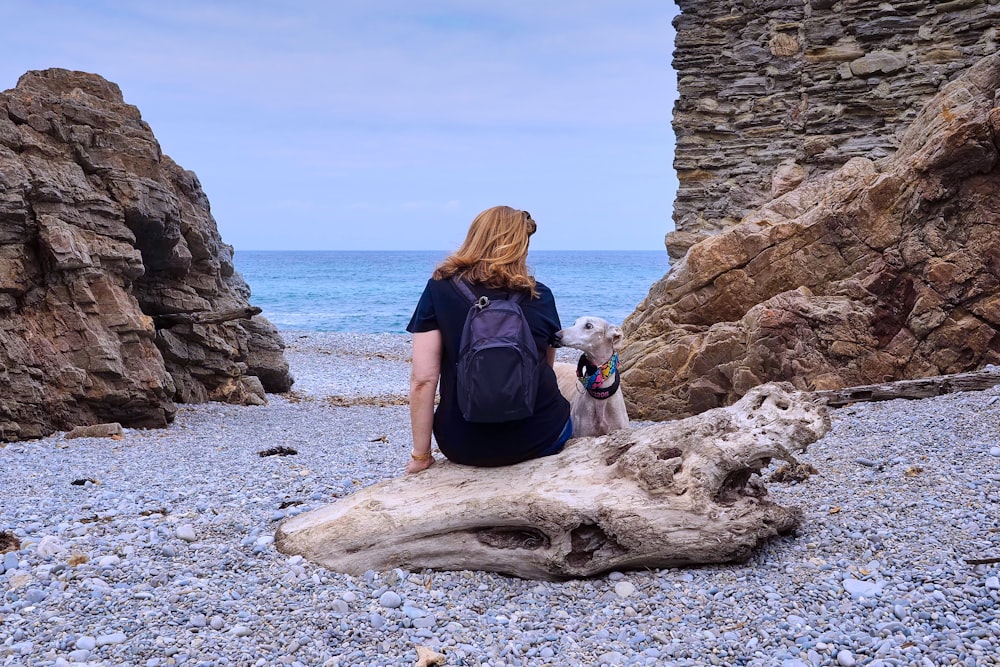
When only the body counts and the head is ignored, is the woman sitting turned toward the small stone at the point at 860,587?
no

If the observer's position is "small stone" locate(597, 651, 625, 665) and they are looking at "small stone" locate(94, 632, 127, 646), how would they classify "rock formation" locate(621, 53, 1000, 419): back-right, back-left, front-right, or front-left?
back-right

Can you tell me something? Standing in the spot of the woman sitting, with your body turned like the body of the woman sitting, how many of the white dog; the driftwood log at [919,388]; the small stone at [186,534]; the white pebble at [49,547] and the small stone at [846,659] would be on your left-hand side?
2

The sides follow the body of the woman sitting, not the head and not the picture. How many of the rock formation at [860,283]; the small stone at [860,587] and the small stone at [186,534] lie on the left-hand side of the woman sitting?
1

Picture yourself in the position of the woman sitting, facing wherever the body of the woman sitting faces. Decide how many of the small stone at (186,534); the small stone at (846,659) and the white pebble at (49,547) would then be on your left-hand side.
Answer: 2

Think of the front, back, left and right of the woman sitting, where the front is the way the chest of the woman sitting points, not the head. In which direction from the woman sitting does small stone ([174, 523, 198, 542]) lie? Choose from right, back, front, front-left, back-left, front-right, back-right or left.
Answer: left

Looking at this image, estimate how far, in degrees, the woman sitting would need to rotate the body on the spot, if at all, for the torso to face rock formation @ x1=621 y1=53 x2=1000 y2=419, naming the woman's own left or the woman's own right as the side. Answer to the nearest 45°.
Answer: approximately 45° to the woman's own right

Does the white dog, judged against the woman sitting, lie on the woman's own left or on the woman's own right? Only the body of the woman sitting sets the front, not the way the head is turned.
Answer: on the woman's own right

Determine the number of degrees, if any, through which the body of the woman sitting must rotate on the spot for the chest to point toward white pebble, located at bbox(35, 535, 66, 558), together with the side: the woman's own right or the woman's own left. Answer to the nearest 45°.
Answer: approximately 90° to the woman's own left

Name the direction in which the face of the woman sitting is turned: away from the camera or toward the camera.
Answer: away from the camera

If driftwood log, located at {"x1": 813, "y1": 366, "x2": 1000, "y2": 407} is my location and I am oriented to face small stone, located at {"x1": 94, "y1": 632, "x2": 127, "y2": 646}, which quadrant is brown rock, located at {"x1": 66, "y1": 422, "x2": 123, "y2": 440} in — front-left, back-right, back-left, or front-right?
front-right

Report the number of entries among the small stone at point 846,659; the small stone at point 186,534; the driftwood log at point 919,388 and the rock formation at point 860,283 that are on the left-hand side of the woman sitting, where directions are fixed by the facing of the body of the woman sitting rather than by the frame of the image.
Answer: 1

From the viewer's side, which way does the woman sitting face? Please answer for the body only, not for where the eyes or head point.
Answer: away from the camera

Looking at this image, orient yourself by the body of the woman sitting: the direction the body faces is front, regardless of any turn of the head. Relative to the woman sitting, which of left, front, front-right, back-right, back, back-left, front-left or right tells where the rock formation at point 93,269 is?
front-left

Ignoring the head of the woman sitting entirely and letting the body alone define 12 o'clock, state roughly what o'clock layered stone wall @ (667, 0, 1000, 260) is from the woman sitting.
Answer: The layered stone wall is roughly at 1 o'clock from the woman sitting.
